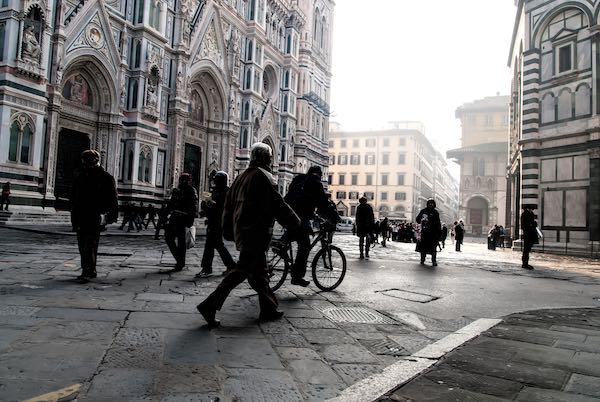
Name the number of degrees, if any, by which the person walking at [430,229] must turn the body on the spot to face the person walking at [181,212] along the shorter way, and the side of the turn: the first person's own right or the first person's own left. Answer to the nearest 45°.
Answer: approximately 45° to the first person's own right

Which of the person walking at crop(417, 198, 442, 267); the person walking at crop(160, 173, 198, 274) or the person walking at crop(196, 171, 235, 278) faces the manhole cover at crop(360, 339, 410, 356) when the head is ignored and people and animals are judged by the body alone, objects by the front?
the person walking at crop(417, 198, 442, 267)

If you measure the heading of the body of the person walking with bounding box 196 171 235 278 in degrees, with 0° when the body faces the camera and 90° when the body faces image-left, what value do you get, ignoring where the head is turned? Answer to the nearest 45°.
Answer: approximately 90°

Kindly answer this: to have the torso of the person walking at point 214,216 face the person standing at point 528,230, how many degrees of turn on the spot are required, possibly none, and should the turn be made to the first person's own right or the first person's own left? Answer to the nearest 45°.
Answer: approximately 180°

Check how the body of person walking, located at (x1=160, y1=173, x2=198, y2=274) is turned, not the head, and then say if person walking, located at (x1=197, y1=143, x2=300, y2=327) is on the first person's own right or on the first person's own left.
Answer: on the first person's own left

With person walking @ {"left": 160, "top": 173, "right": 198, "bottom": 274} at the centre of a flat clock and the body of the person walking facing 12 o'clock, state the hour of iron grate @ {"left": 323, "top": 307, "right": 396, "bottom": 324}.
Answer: The iron grate is roughly at 8 o'clock from the person walking.

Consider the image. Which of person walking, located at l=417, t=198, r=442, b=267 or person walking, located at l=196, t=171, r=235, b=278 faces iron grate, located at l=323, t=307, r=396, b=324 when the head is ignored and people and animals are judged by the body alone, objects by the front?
person walking, located at l=417, t=198, r=442, b=267

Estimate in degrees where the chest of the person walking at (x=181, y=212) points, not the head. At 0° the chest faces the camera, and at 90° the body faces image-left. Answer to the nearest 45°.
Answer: approximately 90°

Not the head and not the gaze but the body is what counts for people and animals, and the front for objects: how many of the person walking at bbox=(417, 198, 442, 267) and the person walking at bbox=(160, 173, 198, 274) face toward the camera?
1

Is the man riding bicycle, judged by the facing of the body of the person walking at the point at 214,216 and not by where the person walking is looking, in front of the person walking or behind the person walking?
behind
